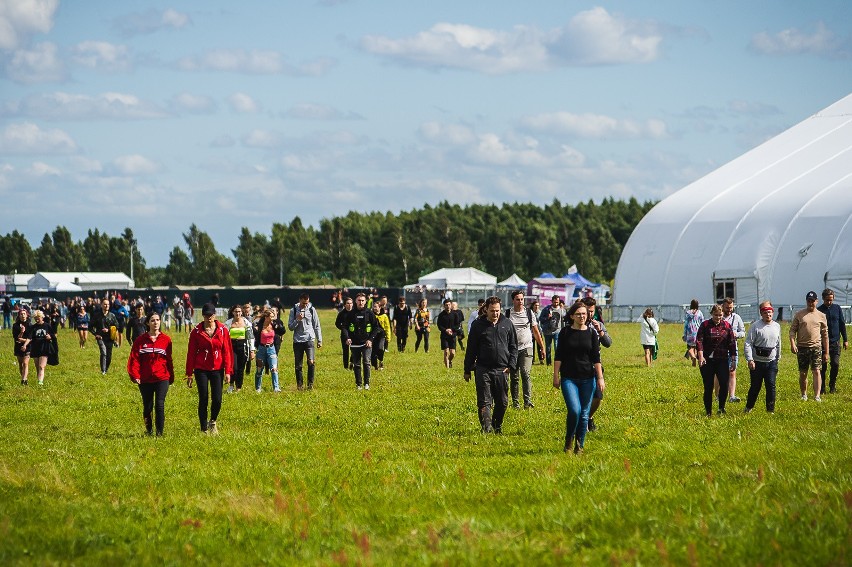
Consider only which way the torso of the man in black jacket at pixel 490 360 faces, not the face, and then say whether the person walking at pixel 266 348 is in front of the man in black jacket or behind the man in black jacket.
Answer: behind

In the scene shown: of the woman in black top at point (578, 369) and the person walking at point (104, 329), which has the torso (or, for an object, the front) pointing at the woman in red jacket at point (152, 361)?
the person walking

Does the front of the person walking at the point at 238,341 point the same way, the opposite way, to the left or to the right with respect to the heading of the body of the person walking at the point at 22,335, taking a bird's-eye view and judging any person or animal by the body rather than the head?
the same way

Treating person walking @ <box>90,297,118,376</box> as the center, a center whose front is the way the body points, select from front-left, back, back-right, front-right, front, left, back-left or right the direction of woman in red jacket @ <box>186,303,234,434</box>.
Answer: front

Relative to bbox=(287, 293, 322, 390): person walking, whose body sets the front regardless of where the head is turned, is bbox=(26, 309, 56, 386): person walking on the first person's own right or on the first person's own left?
on the first person's own right

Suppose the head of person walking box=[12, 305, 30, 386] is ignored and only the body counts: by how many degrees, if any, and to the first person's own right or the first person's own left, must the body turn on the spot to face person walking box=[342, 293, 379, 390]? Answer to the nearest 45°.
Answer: approximately 45° to the first person's own left

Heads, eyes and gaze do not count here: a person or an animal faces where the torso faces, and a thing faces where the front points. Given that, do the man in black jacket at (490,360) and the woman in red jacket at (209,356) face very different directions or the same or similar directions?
same or similar directions

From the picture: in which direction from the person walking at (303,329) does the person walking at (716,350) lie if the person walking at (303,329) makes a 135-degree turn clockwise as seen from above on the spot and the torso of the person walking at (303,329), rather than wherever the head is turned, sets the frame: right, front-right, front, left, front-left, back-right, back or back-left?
back

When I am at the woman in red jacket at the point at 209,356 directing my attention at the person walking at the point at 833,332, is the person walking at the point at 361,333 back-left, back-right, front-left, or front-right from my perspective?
front-left

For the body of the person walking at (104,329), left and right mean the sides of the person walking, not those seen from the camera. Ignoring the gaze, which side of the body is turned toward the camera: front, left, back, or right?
front

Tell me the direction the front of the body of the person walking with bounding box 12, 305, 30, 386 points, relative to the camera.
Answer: toward the camera

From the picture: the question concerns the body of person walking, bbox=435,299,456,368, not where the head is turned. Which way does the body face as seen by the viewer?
toward the camera

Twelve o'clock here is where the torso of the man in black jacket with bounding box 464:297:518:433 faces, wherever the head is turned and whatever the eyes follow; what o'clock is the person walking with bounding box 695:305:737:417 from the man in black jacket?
The person walking is roughly at 8 o'clock from the man in black jacket.

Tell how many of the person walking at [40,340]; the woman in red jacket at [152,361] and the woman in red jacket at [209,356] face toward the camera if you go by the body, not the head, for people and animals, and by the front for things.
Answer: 3

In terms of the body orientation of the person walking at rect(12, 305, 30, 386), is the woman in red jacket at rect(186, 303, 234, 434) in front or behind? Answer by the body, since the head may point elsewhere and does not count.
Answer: in front

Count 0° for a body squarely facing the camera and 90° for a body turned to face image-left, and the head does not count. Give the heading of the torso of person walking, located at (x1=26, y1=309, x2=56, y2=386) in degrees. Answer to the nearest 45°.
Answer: approximately 0°

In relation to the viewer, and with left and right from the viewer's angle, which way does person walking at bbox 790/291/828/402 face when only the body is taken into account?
facing the viewer

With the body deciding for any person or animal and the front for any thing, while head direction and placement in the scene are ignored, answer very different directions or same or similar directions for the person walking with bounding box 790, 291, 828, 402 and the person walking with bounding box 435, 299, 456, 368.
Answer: same or similar directions
